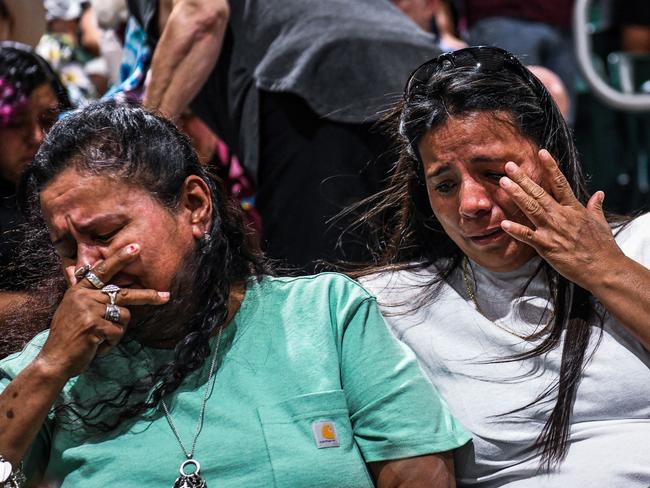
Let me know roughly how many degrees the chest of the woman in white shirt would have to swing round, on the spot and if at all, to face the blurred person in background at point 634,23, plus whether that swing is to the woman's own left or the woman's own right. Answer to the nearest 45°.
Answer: approximately 180°

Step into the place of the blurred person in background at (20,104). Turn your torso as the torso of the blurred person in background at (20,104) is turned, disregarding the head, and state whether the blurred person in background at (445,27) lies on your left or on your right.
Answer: on your left

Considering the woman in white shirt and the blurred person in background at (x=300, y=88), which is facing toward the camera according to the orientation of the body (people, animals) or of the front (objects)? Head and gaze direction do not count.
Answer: the woman in white shirt

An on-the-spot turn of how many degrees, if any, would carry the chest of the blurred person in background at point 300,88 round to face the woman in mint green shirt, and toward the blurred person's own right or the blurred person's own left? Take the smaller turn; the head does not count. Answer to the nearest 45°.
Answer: approximately 90° to the blurred person's own left

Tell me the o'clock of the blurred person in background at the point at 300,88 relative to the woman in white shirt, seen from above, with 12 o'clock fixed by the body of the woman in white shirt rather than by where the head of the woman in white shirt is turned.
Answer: The blurred person in background is roughly at 5 o'clock from the woman in white shirt.

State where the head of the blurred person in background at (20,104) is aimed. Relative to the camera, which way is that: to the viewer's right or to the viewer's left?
to the viewer's right

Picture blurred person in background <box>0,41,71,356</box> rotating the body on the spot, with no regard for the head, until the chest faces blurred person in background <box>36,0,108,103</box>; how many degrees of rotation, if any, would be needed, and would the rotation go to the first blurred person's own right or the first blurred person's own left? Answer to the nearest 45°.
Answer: approximately 135° to the first blurred person's own left

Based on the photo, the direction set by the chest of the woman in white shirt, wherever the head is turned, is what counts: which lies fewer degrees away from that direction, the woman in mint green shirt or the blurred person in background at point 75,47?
the woman in mint green shirt

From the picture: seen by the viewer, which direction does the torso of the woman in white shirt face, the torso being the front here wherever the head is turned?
toward the camera

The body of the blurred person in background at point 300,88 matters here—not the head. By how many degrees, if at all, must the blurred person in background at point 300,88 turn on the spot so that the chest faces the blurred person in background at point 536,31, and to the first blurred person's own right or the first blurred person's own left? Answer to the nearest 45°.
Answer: approximately 135° to the first blurred person's own right

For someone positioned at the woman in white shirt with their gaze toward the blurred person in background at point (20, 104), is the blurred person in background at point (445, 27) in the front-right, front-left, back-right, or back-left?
front-right

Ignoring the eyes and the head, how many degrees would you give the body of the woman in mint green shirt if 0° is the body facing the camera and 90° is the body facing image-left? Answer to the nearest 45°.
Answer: approximately 45°

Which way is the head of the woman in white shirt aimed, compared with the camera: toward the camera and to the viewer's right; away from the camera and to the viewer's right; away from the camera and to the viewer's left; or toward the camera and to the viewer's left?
toward the camera and to the viewer's left

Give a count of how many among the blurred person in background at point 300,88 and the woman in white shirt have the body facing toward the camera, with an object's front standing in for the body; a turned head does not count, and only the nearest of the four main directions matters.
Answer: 1
